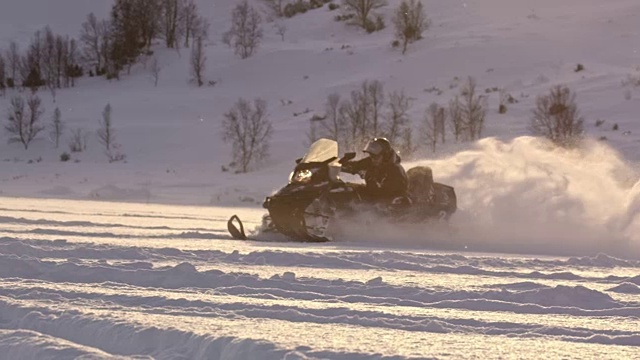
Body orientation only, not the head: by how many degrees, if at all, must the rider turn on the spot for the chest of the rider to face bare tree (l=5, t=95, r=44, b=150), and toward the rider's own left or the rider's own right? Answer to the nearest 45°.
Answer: approximately 90° to the rider's own right

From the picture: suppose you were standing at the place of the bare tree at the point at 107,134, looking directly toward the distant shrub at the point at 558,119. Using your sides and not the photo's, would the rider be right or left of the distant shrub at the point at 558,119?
right

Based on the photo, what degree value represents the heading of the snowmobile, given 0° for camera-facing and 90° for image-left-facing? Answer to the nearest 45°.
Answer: approximately 45°

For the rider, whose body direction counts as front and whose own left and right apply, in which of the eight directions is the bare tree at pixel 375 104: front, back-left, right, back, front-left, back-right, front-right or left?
back-right

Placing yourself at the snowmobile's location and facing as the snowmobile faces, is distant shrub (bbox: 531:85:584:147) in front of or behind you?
behind

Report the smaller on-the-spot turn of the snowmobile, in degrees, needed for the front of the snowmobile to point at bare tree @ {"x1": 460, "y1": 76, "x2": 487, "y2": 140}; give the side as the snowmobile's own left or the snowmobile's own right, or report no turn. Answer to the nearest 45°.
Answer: approximately 135° to the snowmobile's own right

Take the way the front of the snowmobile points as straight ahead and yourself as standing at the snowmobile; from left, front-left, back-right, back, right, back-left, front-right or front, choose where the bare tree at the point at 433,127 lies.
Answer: back-right

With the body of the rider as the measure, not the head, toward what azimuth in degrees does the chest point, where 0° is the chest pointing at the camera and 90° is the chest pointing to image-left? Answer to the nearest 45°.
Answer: approximately 45°

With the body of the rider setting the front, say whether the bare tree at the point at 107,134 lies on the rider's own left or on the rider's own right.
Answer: on the rider's own right

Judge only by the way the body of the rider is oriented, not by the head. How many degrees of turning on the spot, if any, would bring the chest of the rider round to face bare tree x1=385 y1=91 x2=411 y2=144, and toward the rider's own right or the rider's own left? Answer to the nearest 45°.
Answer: approximately 135° to the rider's own right

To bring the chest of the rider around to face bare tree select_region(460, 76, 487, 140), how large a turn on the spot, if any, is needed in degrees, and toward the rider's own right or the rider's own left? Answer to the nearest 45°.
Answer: approximately 135° to the rider's own right

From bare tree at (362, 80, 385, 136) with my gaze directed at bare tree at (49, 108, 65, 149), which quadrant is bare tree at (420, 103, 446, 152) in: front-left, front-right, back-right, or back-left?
back-left

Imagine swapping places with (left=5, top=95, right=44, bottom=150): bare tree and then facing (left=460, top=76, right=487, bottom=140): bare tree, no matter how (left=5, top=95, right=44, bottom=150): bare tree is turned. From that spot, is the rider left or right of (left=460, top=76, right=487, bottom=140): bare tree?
right

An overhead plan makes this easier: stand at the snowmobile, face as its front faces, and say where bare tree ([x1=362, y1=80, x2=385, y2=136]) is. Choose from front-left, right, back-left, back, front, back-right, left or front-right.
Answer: back-right
